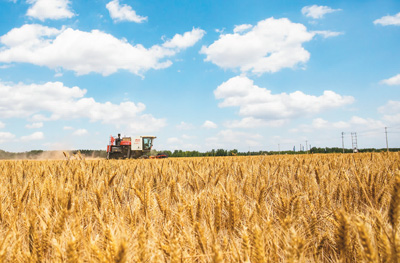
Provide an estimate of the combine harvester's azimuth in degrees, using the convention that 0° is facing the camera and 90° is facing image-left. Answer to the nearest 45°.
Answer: approximately 270°
